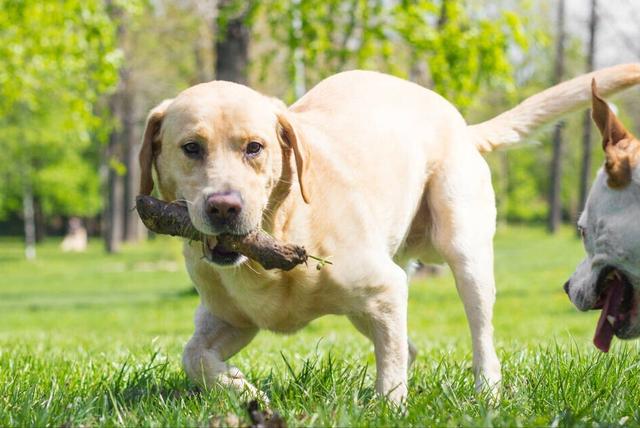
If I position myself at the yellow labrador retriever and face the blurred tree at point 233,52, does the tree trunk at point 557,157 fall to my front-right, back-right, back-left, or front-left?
front-right

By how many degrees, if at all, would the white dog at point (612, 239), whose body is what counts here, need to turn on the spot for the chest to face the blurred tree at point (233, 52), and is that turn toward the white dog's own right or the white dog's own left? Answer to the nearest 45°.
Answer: approximately 45° to the white dog's own right

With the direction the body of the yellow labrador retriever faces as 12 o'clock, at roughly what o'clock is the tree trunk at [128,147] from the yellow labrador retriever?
The tree trunk is roughly at 4 o'clock from the yellow labrador retriever.

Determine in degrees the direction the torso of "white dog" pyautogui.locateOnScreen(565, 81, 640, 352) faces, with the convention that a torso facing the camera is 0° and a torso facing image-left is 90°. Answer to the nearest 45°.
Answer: approximately 90°

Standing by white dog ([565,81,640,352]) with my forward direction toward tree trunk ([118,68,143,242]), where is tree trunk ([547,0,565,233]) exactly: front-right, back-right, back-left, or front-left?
front-right

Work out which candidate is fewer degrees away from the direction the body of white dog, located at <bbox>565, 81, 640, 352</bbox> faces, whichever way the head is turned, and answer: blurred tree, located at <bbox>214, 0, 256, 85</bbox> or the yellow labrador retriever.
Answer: the yellow labrador retriever

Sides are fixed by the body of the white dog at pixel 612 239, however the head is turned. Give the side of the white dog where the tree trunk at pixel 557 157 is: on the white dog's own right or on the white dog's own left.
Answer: on the white dog's own right

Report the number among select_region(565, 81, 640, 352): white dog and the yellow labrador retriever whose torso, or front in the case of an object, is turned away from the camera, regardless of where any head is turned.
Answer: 0

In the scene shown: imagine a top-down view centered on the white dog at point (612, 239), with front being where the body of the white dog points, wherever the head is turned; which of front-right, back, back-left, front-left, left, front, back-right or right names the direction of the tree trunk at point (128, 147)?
front-right

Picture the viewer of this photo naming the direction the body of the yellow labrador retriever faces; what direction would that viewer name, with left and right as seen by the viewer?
facing the viewer and to the left of the viewer

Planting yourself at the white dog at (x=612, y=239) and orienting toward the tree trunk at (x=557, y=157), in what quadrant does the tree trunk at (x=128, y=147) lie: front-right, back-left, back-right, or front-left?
front-left

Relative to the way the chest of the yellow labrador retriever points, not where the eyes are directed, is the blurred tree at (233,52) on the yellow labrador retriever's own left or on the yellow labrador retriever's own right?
on the yellow labrador retriever's own right
